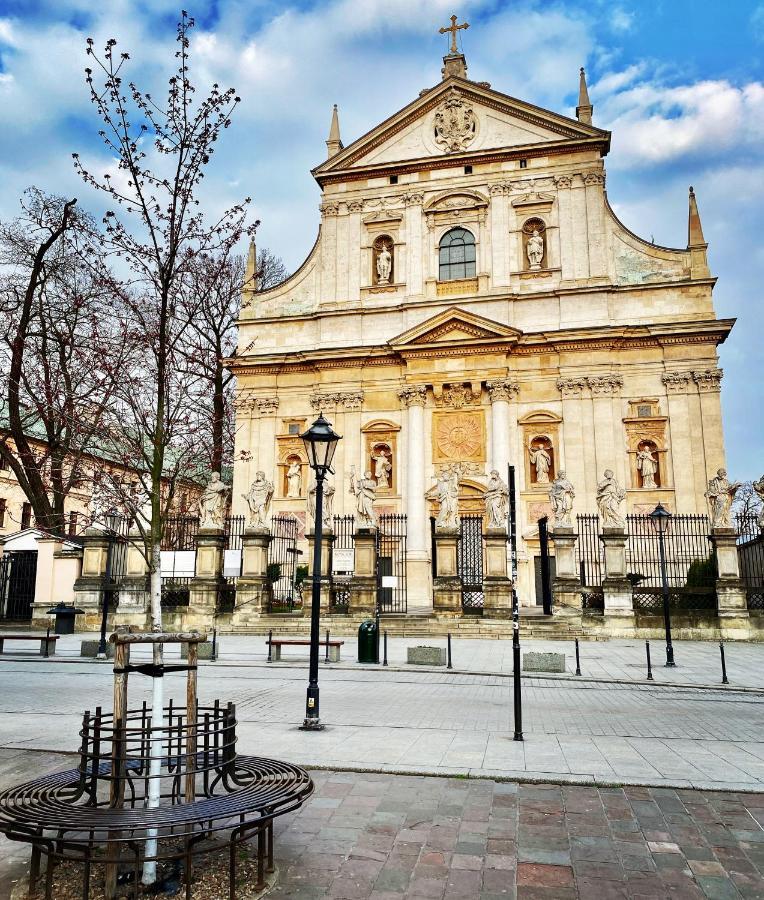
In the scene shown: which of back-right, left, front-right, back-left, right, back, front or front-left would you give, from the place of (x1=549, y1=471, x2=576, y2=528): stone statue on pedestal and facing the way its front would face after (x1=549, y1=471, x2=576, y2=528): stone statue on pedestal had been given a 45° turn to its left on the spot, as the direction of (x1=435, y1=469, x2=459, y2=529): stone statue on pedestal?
back-right

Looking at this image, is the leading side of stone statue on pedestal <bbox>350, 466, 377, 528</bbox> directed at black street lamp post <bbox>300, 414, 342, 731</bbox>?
yes

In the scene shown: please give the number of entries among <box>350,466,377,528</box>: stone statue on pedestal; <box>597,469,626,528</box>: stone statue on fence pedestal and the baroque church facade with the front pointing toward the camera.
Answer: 3

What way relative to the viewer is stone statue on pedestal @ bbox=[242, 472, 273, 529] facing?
toward the camera

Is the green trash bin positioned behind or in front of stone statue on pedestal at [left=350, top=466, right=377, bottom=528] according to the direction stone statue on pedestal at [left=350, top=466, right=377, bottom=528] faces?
in front

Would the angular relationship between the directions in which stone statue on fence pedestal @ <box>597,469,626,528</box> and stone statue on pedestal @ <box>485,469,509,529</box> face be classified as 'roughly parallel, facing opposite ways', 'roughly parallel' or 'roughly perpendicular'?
roughly parallel

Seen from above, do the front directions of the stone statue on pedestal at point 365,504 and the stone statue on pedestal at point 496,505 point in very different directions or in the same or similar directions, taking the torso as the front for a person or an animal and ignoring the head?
same or similar directions

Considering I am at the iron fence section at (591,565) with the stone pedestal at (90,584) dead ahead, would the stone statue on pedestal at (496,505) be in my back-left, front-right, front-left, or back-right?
front-left

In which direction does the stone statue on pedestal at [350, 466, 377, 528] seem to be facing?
toward the camera

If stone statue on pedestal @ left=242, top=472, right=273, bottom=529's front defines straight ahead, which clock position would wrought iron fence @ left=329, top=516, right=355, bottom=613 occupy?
The wrought iron fence is roughly at 10 o'clock from the stone statue on pedestal.

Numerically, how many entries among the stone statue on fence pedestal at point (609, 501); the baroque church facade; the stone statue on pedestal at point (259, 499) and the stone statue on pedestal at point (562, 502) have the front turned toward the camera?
4

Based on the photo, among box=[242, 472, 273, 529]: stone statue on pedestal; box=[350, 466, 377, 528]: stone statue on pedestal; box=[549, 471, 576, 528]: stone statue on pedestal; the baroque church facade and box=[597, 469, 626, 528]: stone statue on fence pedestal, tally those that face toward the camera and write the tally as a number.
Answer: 5

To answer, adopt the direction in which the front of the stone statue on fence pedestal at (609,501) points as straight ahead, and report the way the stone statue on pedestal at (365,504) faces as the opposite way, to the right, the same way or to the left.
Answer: the same way

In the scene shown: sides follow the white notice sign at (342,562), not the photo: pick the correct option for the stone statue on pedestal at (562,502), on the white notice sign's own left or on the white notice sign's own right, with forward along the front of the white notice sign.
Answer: on the white notice sign's own left

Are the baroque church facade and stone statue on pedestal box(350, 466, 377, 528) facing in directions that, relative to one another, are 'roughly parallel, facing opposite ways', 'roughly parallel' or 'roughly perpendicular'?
roughly parallel

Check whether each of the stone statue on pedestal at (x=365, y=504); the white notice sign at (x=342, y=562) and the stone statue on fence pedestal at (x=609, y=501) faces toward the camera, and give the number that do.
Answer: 3

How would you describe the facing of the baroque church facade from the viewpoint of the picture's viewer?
facing the viewer

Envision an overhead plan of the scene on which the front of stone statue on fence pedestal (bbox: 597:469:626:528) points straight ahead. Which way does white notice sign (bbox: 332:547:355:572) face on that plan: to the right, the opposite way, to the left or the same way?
the same way
